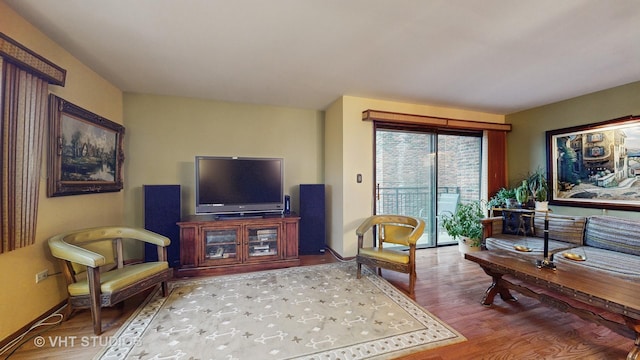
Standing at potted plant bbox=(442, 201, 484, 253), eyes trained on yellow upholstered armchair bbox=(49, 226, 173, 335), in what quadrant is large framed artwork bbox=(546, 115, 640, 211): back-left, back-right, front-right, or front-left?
back-left

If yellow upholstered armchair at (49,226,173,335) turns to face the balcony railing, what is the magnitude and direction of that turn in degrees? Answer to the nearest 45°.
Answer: approximately 45° to its left

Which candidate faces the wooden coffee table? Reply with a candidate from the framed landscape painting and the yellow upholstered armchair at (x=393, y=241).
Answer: the framed landscape painting

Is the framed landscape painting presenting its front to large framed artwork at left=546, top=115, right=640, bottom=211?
yes

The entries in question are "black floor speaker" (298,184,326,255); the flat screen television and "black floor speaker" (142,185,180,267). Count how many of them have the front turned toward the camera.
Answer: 3

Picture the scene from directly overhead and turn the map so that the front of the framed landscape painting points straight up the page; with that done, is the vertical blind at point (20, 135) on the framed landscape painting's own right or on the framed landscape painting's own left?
on the framed landscape painting's own right

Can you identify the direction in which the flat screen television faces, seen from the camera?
facing the viewer

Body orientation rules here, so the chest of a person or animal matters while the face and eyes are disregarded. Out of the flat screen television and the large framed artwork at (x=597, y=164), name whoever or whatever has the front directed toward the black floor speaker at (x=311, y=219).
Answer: the large framed artwork

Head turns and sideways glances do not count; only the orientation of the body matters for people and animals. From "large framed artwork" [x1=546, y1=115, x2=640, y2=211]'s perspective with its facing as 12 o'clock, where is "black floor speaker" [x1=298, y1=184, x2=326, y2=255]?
The black floor speaker is roughly at 12 o'clock from the large framed artwork.

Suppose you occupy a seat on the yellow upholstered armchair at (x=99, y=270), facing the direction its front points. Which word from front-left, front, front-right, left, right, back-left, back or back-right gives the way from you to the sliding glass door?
front-left

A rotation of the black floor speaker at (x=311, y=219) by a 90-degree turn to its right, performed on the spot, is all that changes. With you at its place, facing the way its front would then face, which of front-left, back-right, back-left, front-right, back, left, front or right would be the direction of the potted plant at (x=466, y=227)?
back

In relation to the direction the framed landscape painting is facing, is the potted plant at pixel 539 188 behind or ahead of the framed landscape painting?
ahead

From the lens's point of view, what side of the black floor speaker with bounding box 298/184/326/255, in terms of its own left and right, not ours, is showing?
front

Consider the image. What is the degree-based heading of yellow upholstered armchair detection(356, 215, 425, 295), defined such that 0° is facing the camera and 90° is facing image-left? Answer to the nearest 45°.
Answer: approximately 45°

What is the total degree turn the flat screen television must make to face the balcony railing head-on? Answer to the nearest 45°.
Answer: approximately 90° to its left

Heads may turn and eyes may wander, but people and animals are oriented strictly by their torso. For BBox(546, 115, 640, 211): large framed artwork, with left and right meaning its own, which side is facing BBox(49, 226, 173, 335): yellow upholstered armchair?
front

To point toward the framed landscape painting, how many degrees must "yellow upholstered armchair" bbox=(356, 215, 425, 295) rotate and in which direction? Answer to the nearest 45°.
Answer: approximately 45° to its right

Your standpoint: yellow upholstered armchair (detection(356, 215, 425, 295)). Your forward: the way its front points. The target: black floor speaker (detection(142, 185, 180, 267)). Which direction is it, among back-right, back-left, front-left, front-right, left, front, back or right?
front-right
